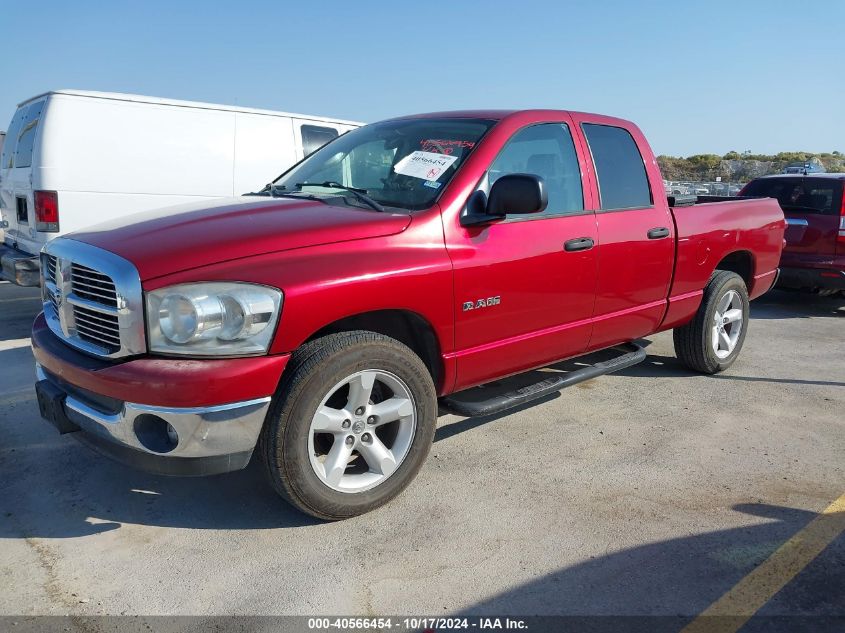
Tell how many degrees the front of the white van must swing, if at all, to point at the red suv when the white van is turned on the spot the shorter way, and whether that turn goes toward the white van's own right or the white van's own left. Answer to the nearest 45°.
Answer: approximately 45° to the white van's own right

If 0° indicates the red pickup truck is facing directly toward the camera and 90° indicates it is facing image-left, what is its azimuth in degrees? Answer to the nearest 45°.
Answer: approximately 45°

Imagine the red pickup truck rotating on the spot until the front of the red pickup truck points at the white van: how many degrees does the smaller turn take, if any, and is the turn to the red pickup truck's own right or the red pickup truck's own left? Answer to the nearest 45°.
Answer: approximately 90° to the red pickup truck's own right

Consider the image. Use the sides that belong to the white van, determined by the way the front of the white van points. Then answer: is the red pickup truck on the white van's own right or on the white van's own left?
on the white van's own right

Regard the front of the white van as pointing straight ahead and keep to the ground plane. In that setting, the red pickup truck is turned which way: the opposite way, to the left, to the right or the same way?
the opposite way

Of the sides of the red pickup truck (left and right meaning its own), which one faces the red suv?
back

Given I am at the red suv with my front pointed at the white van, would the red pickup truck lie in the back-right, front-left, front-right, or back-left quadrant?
front-left

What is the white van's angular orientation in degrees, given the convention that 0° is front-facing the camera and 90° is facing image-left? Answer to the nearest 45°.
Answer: approximately 225°
